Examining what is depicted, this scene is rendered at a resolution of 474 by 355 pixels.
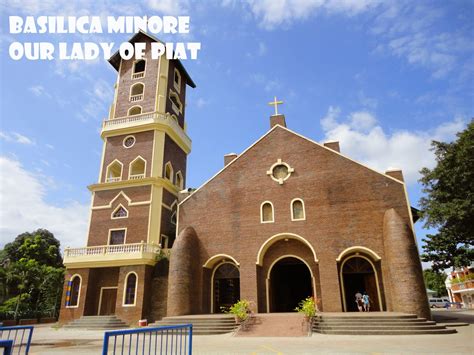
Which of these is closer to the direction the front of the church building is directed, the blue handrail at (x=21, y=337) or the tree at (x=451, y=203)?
the blue handrail

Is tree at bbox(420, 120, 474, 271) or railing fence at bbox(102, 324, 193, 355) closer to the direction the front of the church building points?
the railing fence

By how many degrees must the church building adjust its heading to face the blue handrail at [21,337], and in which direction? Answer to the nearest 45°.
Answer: approximately 45° to its right

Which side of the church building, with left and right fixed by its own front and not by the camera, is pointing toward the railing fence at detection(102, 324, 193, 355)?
front

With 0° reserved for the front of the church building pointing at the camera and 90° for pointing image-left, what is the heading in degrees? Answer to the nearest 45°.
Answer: approximately 0°

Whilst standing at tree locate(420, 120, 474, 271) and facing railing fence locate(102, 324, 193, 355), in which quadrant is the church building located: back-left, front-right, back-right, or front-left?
front-right

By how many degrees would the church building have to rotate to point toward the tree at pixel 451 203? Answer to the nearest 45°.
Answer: approximately 90° to its left

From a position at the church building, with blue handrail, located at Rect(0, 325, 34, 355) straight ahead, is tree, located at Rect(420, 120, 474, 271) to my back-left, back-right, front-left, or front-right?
back-left
